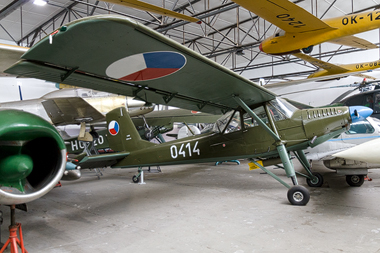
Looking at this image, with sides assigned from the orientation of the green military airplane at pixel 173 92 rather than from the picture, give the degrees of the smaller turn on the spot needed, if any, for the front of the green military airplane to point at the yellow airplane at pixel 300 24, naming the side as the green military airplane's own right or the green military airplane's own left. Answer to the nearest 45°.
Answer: approximately 90° to the green military airplane's own left
